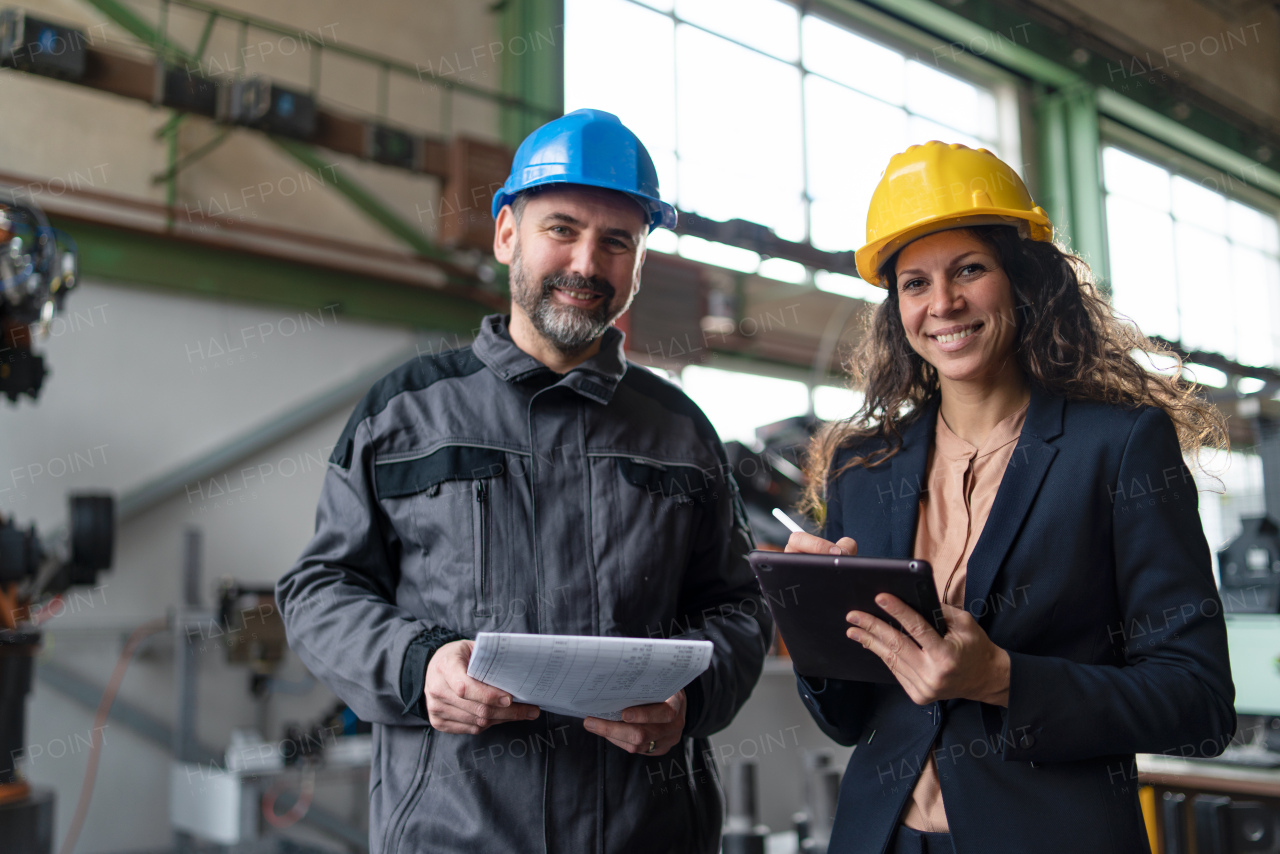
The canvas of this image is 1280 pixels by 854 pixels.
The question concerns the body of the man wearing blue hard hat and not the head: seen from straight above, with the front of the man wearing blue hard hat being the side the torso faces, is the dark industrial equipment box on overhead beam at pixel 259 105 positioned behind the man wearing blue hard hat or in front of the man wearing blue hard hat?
behind

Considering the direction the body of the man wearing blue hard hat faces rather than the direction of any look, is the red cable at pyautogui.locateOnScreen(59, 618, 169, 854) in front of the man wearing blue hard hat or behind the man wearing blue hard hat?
behind

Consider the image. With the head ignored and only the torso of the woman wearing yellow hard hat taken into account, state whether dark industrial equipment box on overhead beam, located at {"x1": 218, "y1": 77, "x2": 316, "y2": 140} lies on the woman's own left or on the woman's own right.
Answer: on the woman's own right

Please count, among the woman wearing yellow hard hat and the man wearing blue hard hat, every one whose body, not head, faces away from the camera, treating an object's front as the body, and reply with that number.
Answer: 0

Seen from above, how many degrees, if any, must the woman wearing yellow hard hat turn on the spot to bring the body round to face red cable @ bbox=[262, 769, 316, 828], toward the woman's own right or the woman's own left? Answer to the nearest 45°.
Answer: approximately 90° to the woman's own right

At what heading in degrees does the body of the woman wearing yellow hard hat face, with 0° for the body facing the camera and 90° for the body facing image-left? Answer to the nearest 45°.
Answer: approximately 45°

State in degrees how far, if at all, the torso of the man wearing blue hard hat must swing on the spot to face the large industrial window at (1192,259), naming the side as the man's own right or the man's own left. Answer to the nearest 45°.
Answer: approximately 135° to the man's own left

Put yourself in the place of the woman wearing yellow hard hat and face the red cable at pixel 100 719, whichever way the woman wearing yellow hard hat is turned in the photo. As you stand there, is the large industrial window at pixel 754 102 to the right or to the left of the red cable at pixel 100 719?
right

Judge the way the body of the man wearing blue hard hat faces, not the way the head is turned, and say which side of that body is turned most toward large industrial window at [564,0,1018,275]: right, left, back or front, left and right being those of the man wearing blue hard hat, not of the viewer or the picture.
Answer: back
